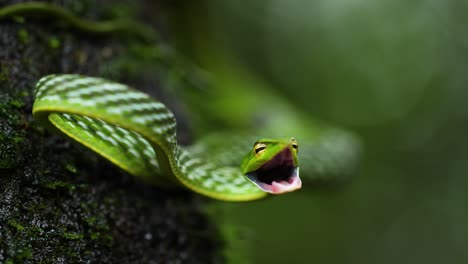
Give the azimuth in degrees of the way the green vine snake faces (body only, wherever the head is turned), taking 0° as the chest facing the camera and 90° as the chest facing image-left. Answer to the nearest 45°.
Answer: approximately 315°
